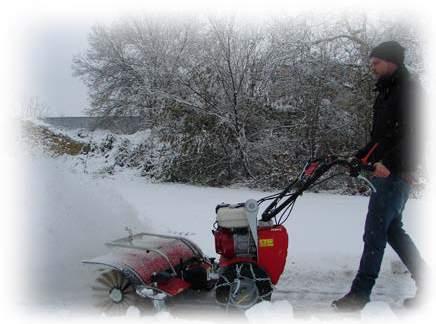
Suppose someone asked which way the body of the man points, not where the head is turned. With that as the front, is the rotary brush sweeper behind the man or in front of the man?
in front

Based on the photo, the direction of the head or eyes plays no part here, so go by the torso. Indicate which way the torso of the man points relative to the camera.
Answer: to the viewer's left
